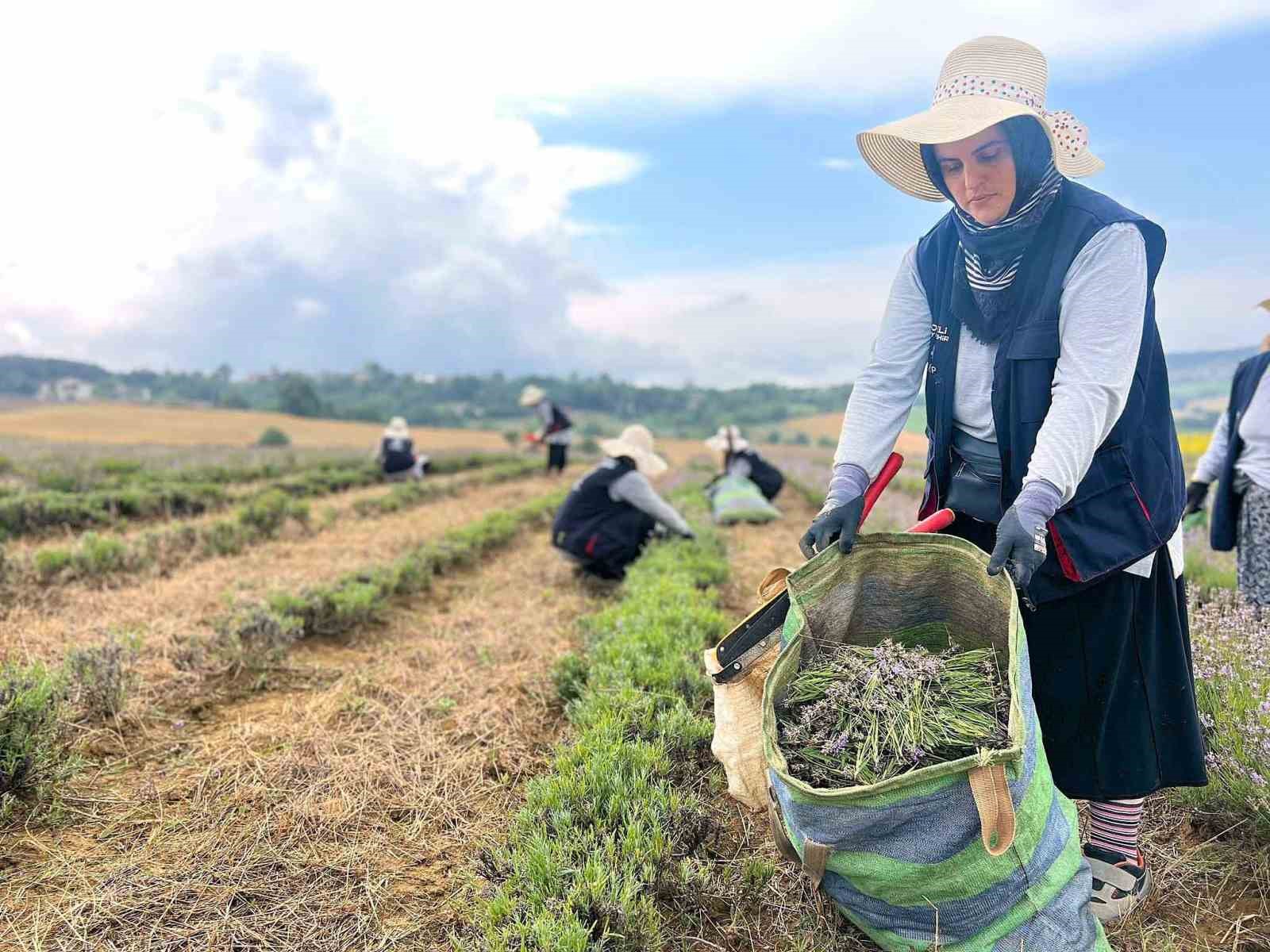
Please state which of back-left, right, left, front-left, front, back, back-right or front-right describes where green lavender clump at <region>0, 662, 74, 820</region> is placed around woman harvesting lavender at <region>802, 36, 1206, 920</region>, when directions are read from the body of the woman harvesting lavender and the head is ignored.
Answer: front-right

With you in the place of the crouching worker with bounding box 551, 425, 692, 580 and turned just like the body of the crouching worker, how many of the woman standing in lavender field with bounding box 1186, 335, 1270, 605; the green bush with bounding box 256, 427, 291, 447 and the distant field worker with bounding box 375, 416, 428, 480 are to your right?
1

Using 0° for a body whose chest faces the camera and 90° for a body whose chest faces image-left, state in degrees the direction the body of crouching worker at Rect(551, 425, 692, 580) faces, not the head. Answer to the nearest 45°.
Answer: approximately 225°

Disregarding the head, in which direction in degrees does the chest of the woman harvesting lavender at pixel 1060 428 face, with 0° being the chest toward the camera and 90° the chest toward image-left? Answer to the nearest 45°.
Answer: approximately 45°

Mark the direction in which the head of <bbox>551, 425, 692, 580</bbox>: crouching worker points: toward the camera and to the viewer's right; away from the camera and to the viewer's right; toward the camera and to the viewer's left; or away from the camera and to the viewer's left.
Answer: away from the camera and to the viewer's right

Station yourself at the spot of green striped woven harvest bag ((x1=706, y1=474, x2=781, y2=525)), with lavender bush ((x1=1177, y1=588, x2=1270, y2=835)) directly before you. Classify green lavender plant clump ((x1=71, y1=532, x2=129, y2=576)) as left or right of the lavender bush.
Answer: right

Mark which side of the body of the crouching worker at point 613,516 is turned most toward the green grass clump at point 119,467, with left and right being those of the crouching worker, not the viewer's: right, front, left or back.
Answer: left

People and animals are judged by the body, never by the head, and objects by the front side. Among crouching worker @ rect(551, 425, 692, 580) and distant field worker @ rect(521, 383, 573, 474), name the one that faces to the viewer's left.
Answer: the distant field worker

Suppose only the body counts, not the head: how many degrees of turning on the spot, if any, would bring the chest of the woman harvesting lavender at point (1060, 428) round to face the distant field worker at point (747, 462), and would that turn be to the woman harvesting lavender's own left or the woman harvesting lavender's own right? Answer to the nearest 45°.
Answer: approximately 135° to the woman harvesting lavender's own right

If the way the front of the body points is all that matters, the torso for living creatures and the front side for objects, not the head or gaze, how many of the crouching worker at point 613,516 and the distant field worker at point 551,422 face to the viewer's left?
1

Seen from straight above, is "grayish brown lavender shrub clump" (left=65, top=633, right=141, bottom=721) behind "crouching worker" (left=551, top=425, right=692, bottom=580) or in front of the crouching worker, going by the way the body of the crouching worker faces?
behind

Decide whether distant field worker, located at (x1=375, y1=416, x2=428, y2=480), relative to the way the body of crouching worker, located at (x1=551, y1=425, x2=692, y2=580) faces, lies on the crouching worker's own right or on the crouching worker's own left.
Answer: on the crouching worker's own left

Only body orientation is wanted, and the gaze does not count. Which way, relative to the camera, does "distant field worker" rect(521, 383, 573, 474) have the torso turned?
to the viewer's left
